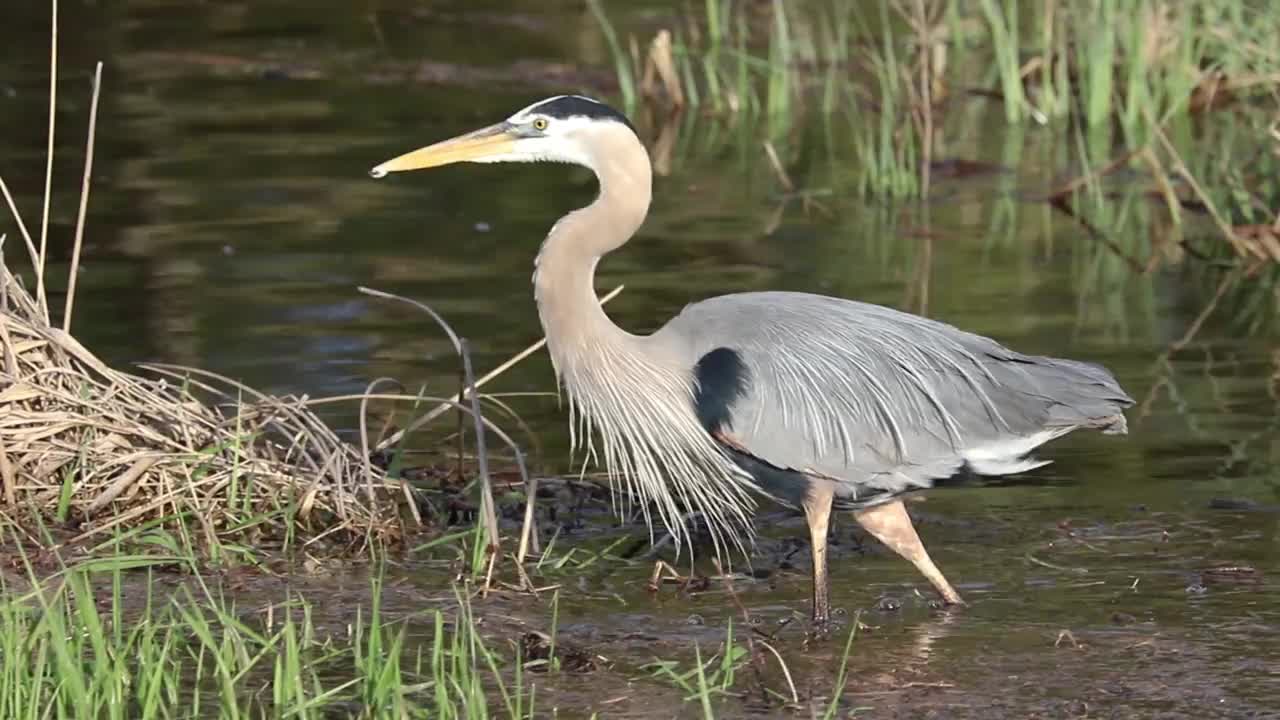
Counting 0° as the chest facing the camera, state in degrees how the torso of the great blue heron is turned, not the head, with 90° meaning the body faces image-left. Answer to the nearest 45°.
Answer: approximately 90°

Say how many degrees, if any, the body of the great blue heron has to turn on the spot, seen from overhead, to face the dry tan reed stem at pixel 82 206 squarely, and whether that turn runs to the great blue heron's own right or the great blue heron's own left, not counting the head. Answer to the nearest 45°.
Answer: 0° — it already faces it
